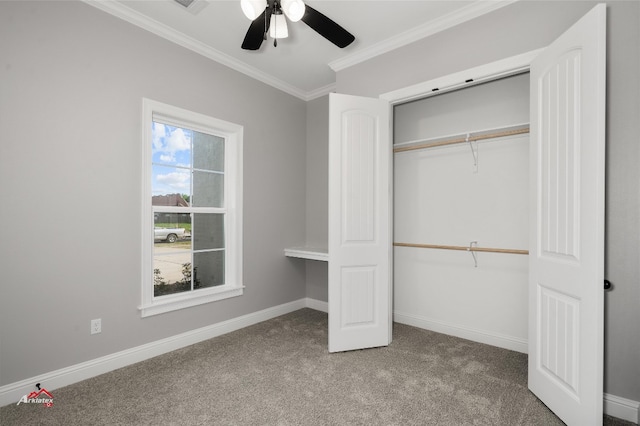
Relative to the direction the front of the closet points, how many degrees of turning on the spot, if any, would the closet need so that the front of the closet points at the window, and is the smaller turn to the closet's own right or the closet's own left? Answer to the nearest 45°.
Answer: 0° — it already faces it

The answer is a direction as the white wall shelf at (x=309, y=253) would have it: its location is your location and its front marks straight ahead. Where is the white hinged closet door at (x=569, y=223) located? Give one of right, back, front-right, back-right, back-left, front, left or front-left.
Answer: left

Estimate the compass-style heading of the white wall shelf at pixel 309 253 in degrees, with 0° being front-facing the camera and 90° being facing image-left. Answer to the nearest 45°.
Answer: approximately 45°

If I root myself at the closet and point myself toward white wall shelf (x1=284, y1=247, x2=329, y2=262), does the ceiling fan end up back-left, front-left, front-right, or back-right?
front-left

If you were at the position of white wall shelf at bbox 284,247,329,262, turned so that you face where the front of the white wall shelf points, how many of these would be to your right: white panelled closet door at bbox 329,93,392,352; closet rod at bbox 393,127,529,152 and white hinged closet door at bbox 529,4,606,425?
0

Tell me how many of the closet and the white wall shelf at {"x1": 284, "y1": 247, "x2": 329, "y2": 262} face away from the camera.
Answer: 0

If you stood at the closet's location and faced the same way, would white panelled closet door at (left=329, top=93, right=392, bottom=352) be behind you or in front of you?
in front

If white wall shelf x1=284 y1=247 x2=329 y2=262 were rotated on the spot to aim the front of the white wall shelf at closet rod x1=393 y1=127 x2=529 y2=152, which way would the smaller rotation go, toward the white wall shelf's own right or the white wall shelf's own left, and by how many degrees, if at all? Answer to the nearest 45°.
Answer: approximately 90° to the white wall shelf's own left

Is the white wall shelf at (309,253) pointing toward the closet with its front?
no

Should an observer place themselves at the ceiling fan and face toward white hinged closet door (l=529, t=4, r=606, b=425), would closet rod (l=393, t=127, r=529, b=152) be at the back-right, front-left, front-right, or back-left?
front-left

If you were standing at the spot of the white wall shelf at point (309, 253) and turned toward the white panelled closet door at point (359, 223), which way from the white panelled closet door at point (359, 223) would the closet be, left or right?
left

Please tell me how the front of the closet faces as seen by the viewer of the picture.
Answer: facing the viewer and to the left of the viewer

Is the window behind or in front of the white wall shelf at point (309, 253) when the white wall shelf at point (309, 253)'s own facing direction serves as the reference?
in front

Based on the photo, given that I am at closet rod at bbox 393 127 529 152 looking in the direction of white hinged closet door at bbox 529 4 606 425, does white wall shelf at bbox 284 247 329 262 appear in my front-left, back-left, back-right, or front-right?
back-right
